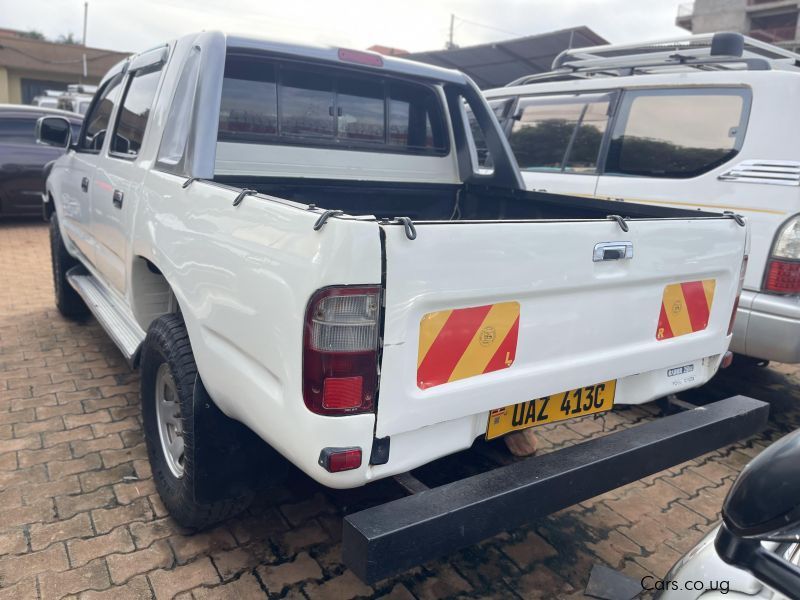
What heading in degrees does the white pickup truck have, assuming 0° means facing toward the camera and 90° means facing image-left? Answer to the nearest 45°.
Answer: approximately 135°

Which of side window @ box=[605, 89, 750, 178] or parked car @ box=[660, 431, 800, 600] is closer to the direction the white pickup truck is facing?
the side window

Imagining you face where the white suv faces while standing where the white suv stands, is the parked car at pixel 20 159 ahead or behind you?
ahead

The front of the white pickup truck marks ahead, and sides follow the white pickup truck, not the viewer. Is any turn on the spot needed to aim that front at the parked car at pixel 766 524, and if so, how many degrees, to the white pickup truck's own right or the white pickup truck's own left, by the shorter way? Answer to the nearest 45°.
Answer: approximately 180°

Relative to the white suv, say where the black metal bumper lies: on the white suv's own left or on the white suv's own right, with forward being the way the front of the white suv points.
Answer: on the white suv's own left

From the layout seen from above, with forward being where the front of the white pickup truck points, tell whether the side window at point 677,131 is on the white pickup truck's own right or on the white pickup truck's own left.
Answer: on the white pickup truck's own right

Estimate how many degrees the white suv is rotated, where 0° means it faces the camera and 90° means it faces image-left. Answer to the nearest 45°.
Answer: approximately 135°

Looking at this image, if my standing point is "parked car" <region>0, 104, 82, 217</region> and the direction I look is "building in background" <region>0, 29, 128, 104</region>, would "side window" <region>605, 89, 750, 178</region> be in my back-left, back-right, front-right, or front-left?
back-right
